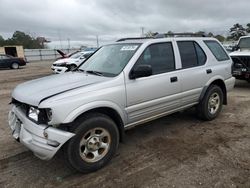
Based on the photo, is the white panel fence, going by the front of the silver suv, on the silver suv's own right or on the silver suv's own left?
on the silver suv's own right

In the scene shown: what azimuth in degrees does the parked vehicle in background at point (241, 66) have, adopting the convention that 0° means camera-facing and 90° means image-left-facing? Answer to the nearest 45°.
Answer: approximately 45°

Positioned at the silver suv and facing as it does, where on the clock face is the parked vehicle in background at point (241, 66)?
The parked vehicle in background is roughly at 6 o'clock from the silver suv.

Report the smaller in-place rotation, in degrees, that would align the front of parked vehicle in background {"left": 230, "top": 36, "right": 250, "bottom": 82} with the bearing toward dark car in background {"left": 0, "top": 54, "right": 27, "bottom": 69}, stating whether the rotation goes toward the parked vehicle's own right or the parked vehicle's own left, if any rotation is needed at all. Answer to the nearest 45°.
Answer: approximately 45° to the parked vehicle's own right

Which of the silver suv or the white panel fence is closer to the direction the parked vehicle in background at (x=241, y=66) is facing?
the silver suv

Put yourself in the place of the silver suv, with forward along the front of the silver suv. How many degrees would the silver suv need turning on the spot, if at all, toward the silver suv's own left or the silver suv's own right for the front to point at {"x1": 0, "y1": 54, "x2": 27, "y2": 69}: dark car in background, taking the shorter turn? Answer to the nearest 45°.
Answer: approximately 90° to the silver suv's own right

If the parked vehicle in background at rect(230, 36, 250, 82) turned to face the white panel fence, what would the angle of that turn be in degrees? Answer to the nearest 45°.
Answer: approximately 90° to its right
